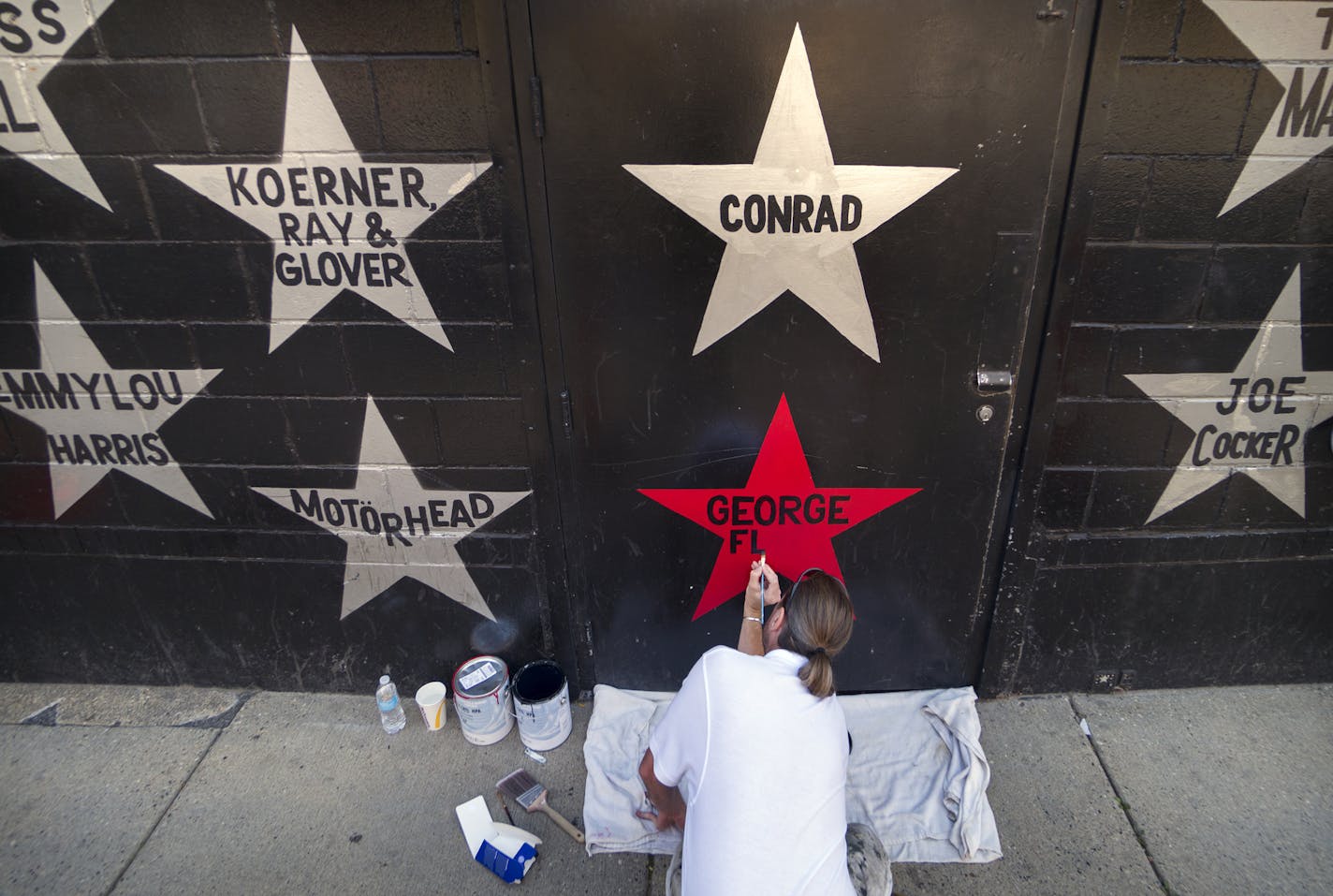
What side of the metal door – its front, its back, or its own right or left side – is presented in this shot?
front

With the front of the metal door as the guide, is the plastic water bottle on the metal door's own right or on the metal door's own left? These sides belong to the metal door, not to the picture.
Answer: on the metal door's own right
